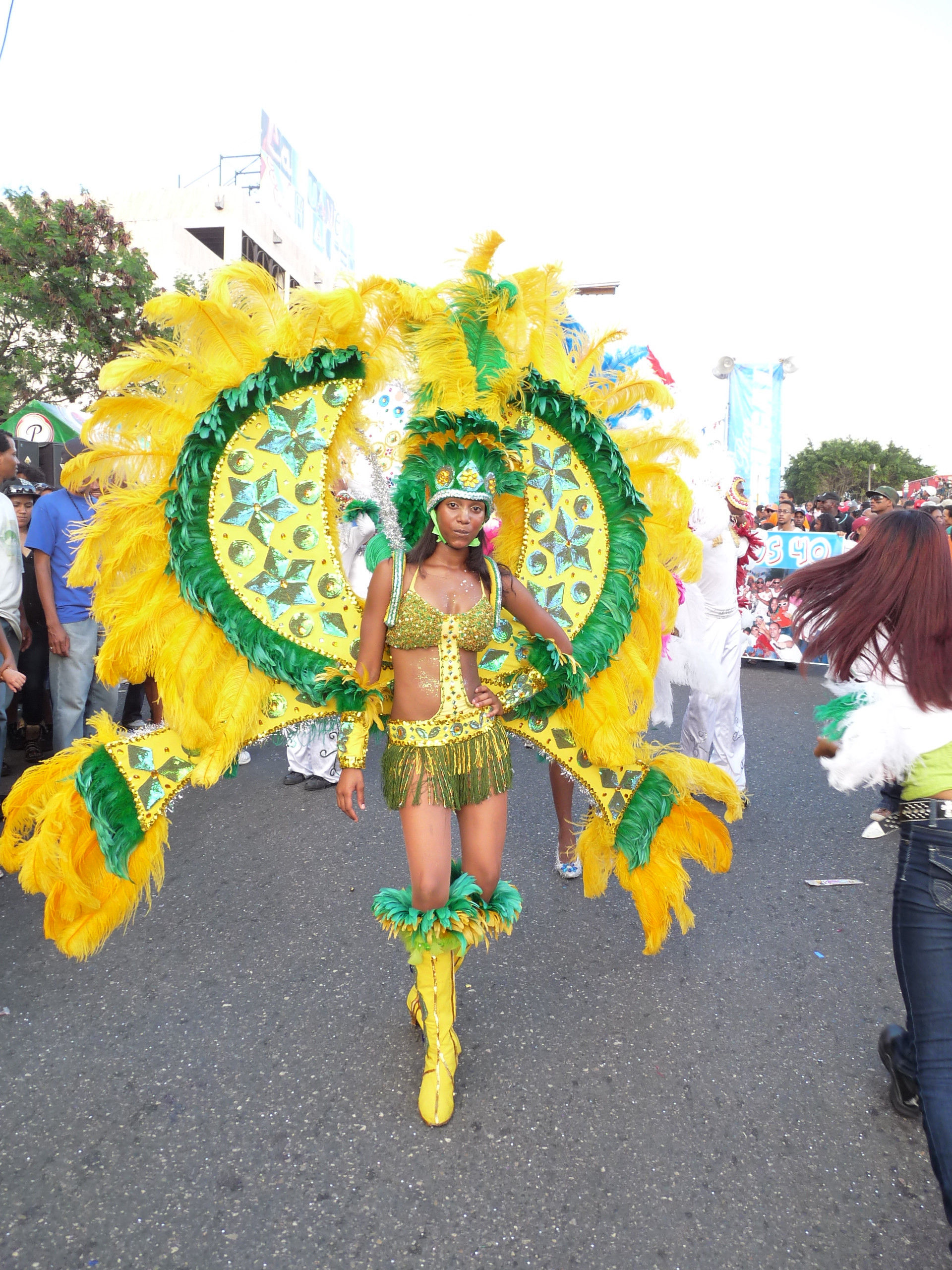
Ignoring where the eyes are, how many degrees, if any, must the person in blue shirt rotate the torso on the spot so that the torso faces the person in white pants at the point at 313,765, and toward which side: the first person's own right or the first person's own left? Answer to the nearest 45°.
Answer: approximately 45° to the first person's own left

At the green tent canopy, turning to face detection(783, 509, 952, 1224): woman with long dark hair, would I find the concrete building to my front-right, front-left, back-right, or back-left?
back-left

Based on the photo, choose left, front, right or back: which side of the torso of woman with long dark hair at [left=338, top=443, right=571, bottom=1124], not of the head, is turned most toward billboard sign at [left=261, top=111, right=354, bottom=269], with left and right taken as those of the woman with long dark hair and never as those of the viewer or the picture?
back

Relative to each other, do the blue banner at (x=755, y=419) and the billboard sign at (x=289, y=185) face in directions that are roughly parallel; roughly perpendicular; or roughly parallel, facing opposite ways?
roughly perpendicular

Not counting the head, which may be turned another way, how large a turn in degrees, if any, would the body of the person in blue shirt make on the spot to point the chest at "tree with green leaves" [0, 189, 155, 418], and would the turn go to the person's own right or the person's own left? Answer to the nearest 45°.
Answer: approximately 135° to the person's own left
